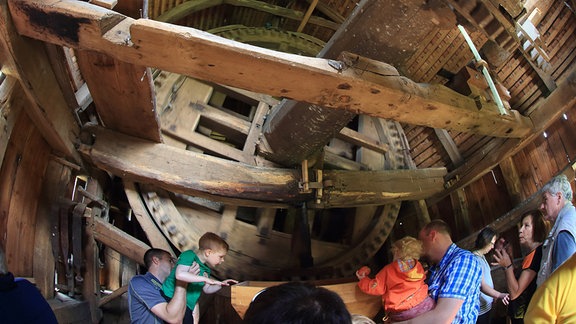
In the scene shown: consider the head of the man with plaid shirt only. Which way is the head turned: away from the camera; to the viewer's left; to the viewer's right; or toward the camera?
to the viewer's left

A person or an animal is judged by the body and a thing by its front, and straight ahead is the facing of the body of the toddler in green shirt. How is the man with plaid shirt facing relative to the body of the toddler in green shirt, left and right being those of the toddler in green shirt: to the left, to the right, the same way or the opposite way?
the opposite way

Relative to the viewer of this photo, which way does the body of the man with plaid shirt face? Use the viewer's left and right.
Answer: facing to the left of the viewer

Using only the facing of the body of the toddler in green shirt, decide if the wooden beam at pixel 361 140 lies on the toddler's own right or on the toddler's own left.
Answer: on the toddler's own left

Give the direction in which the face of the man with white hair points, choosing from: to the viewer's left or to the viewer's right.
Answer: to the viewer's left

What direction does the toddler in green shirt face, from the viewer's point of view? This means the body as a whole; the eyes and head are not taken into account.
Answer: to the viewer's right

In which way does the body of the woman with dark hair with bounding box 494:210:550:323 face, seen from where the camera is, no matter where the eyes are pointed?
to the viewer's left
